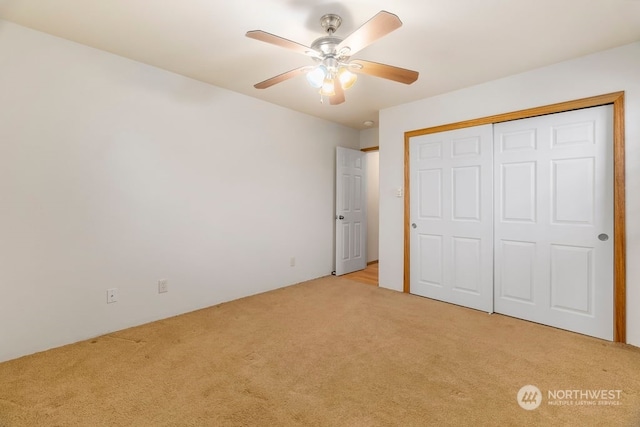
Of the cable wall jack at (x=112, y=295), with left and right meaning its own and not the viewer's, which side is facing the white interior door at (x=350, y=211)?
left

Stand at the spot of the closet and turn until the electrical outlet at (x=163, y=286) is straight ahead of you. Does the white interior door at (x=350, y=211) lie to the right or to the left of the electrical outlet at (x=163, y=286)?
right

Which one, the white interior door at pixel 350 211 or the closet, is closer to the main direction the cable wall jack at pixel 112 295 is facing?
the closet

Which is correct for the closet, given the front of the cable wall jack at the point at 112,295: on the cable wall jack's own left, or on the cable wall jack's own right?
on the cable wall jack's own left

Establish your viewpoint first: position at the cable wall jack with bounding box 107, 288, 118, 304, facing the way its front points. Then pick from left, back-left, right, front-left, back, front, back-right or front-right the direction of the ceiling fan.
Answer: front-left
